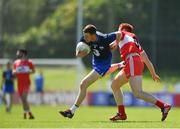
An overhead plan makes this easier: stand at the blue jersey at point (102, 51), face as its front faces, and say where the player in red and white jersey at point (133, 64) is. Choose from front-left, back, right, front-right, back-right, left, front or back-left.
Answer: back-left

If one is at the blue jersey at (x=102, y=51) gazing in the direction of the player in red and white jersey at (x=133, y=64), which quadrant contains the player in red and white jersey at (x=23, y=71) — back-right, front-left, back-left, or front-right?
back-left

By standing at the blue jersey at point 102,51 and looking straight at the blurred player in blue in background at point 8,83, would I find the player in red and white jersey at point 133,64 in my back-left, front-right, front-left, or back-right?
back-right

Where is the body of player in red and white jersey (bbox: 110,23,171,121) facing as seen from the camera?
to the viewer's left
